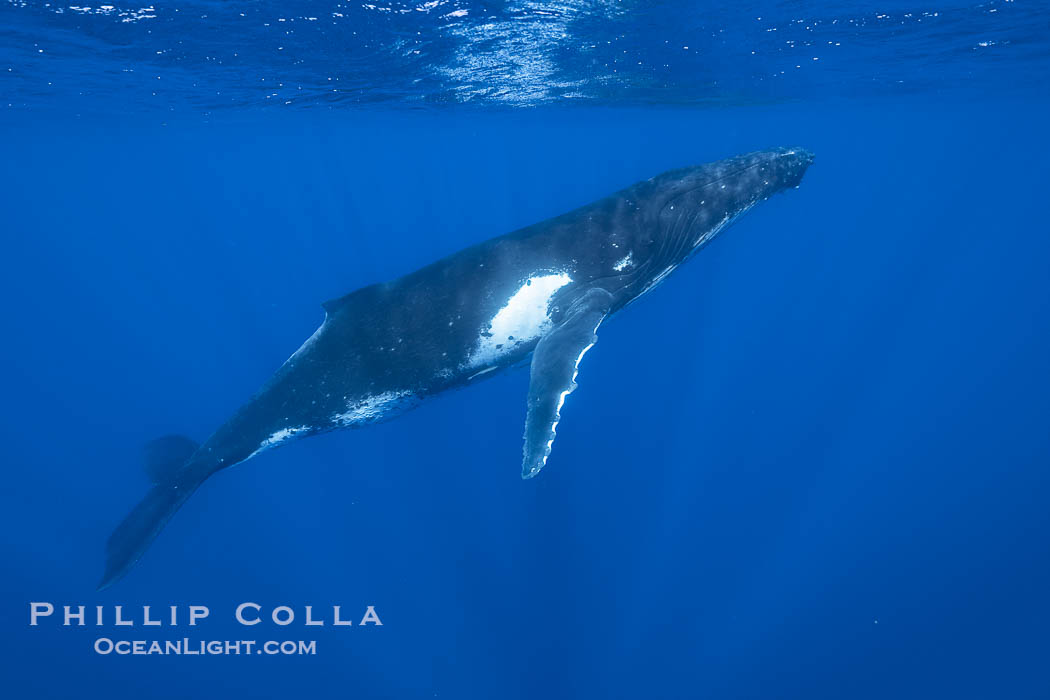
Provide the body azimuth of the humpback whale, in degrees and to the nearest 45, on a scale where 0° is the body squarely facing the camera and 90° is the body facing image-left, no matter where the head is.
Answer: approximately 270°
